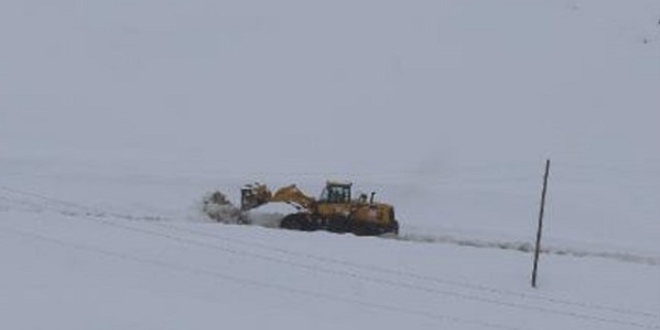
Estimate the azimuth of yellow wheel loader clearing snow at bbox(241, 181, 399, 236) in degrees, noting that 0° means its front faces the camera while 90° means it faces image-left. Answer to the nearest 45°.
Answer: approximately 90°
